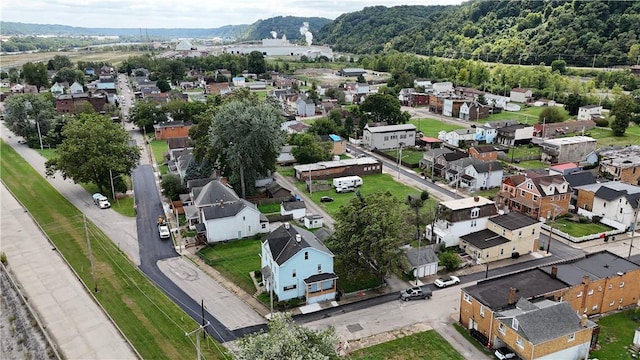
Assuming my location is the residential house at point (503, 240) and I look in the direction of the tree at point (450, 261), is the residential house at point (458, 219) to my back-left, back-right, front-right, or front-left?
front-right

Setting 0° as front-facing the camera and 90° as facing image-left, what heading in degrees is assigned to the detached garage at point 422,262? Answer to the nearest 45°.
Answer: approximately 0°

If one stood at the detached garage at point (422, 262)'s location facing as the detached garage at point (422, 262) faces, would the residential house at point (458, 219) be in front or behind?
behind

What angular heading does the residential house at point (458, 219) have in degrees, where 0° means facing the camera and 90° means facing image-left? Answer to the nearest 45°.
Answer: approximately 45°

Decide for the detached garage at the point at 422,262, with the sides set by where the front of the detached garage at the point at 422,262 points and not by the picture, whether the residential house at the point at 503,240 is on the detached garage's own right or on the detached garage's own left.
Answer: on the detached garage's own left

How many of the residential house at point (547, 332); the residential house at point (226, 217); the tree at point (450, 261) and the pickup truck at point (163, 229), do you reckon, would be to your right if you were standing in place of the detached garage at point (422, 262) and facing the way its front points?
2

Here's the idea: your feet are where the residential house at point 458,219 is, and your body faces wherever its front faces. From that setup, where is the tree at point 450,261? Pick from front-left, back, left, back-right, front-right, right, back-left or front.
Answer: front-left

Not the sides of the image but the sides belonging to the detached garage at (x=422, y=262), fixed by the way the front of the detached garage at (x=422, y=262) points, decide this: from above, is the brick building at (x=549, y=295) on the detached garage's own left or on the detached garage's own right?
on the detached garage's own left

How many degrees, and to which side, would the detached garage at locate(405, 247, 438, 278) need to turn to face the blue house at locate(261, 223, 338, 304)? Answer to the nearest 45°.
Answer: approximately 45° to its right

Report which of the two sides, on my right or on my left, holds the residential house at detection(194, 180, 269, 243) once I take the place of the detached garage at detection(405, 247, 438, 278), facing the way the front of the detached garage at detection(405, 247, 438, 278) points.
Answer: on my right

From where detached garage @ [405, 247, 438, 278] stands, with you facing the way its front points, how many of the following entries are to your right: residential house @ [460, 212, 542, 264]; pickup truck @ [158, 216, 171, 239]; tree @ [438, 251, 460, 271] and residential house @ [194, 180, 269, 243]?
2
